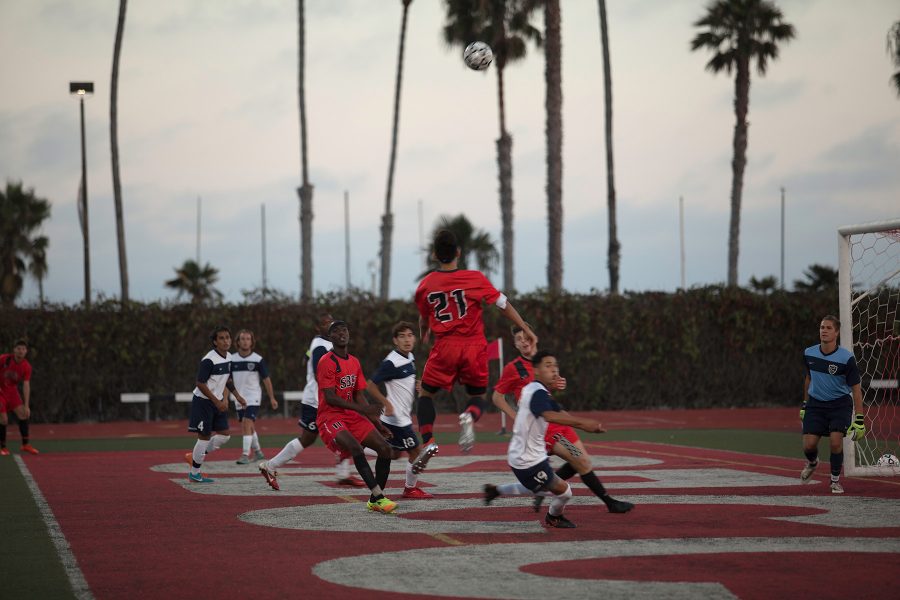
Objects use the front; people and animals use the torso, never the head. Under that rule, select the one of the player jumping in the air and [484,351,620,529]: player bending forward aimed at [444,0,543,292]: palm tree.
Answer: the player jumping in the air

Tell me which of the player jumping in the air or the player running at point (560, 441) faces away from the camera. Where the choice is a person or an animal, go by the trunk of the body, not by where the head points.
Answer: the player jumping in the air

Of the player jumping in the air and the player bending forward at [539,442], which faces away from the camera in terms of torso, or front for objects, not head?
the player jumping in the air

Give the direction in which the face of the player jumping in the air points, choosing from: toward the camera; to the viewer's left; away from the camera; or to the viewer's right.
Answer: away from the camera

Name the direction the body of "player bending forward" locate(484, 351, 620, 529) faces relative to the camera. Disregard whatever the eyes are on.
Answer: to the viewer's right

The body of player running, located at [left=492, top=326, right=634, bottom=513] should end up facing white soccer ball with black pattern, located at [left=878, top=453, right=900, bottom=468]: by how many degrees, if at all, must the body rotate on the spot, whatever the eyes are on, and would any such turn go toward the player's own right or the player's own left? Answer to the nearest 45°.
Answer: approximately 90° to the player's own left

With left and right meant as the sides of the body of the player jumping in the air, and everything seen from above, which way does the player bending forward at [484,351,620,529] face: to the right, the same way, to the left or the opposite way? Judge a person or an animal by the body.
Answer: to the right

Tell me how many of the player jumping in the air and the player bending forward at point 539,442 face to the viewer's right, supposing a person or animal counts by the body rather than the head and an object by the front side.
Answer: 1

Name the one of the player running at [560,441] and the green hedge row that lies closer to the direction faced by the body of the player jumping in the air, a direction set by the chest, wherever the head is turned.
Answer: the green hedge row

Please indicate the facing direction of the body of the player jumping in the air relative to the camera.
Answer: away from the camera

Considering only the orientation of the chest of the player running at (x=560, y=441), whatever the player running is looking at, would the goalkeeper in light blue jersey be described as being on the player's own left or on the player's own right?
on the player's own left
